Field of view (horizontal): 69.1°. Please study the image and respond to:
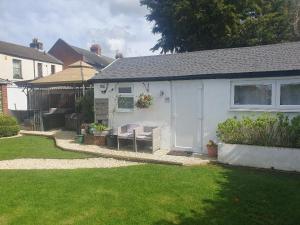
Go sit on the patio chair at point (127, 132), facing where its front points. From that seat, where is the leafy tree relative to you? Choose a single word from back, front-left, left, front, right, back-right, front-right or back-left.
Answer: back

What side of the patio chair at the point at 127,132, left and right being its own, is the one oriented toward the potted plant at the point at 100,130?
right

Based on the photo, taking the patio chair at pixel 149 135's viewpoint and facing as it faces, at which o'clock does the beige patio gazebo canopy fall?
The beige patio gazebo canopy is roughly at 3 o'clock from the patio chair.

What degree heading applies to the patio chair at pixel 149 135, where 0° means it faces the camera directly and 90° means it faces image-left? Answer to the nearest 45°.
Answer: approximately 45°

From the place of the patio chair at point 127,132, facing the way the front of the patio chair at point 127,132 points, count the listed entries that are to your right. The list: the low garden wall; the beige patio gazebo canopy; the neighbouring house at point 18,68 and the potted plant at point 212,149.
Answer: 2

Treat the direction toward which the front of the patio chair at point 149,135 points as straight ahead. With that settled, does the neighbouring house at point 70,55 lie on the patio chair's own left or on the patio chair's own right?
on the patio chair's own right

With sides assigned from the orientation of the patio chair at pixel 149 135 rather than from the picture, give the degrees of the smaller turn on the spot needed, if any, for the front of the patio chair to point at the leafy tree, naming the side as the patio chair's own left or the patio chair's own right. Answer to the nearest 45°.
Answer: approximately 180°

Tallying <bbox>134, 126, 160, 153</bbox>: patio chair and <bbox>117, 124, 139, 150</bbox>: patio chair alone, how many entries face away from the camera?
0

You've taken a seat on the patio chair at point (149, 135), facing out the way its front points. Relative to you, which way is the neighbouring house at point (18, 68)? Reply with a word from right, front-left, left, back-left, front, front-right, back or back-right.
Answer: right
